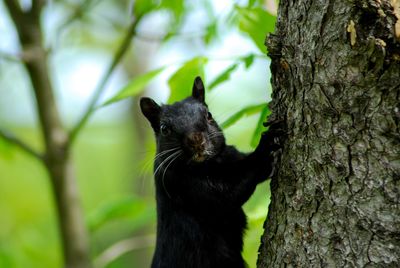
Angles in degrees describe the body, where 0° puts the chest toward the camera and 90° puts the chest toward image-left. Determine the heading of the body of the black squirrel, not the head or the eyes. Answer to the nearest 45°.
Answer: approximately 315°

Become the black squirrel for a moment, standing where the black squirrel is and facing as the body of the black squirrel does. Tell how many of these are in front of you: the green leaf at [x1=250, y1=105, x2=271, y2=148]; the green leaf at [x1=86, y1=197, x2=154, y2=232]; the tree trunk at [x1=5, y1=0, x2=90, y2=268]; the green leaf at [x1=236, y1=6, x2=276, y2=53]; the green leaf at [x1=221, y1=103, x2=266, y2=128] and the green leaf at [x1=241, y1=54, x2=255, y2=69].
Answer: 4

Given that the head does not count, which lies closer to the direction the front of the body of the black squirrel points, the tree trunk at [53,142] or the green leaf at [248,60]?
the green leaf

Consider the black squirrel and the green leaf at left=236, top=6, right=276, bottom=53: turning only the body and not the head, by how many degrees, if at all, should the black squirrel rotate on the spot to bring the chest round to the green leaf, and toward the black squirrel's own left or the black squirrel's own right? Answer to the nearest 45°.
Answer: approximately 90° to the black squirrel's own left

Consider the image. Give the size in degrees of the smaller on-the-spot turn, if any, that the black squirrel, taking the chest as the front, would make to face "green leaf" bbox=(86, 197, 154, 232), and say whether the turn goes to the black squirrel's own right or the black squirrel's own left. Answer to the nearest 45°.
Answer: approximately 180°

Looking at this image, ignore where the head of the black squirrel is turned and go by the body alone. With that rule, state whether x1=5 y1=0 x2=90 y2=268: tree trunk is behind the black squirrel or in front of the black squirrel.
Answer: behind
